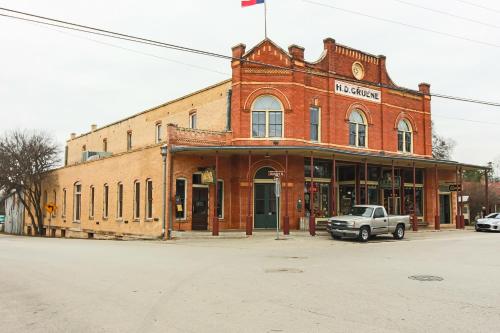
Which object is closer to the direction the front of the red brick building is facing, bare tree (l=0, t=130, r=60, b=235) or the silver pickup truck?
the silver pickup truck

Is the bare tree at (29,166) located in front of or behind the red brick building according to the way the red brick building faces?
behind

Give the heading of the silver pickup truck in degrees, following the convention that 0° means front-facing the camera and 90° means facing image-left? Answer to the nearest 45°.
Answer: approximately 45°

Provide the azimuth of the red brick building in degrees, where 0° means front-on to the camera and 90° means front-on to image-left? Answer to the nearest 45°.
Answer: approximately 315°

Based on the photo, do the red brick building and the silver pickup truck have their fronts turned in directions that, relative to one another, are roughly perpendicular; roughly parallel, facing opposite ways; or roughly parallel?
roughly perpendicular

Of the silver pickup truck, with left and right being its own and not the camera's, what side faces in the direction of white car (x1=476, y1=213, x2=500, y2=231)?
back

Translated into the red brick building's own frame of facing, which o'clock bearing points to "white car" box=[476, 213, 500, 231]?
The white car is roughly at 10 o'clock from the red brick building.

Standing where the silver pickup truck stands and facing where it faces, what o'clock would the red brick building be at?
The red brick building is roughly at 3 o'clock from the silver pickup truck.
